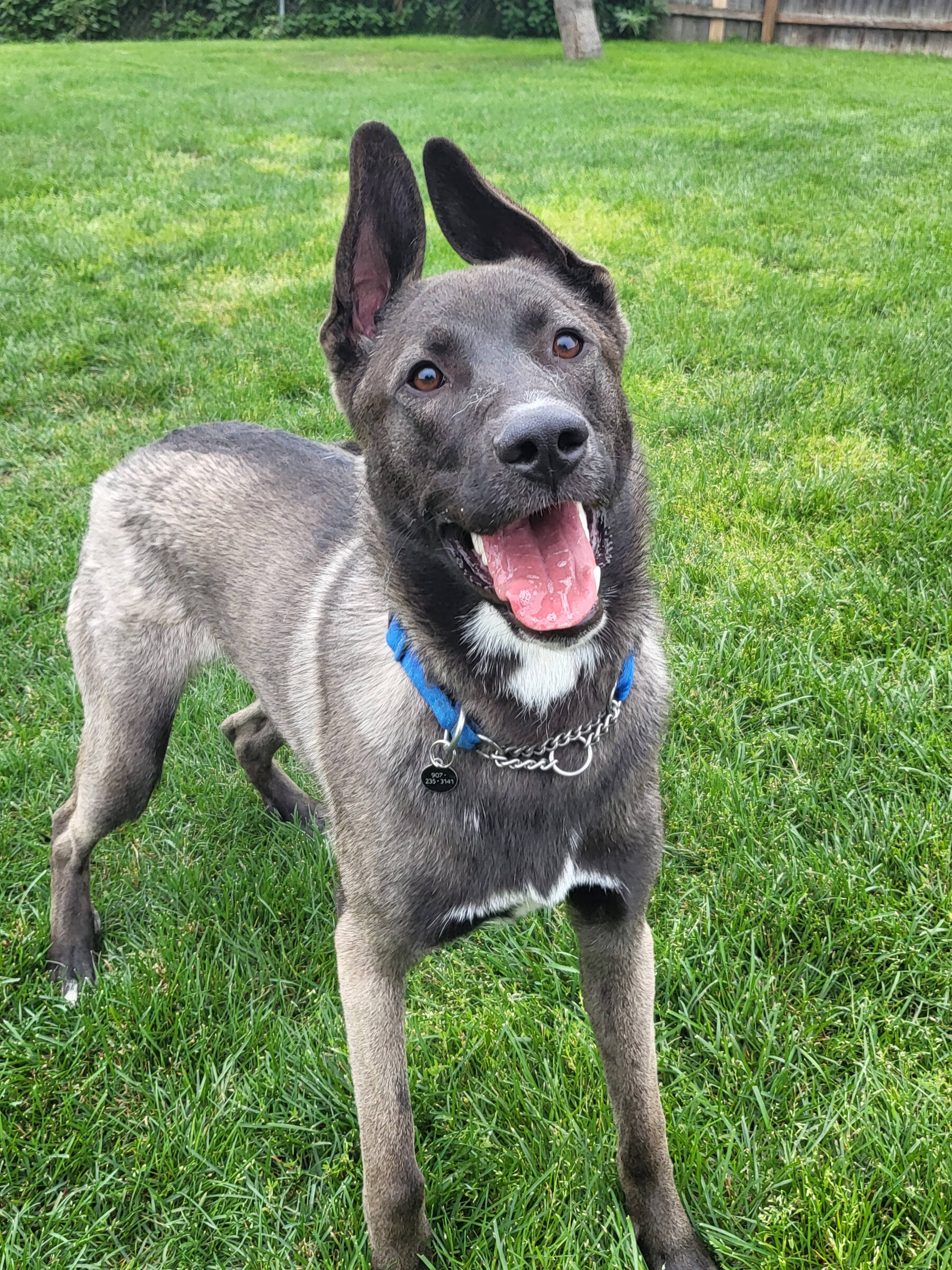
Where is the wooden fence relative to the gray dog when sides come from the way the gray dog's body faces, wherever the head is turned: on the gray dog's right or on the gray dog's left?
on the gray dog's left

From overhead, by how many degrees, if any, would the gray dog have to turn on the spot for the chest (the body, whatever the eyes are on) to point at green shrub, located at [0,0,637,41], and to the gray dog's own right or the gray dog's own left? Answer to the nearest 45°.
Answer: approximately 135° to the gray dog's own left

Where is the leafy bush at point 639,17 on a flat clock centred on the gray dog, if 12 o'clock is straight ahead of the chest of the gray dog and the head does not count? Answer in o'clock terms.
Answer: The leafy bush is roughly at 8 o'clock from the gray dog.

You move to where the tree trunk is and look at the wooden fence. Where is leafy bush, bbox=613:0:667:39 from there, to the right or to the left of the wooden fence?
left

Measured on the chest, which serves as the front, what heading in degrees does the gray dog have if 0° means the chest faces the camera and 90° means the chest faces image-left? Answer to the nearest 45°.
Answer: approximately 315°

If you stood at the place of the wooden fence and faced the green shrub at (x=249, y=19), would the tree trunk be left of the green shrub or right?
left

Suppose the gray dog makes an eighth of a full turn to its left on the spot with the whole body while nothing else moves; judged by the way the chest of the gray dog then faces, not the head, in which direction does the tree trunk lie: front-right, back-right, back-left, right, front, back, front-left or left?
left
